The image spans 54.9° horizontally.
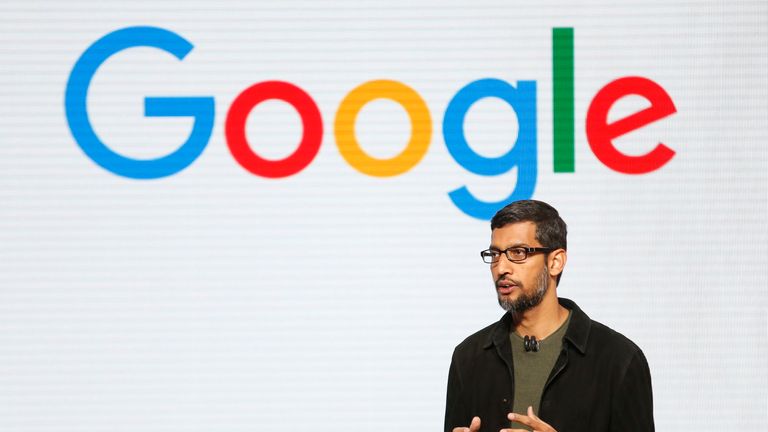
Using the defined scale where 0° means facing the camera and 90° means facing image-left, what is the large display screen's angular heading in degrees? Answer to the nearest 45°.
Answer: approximately 0°

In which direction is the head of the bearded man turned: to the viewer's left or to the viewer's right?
to the viewer's left
